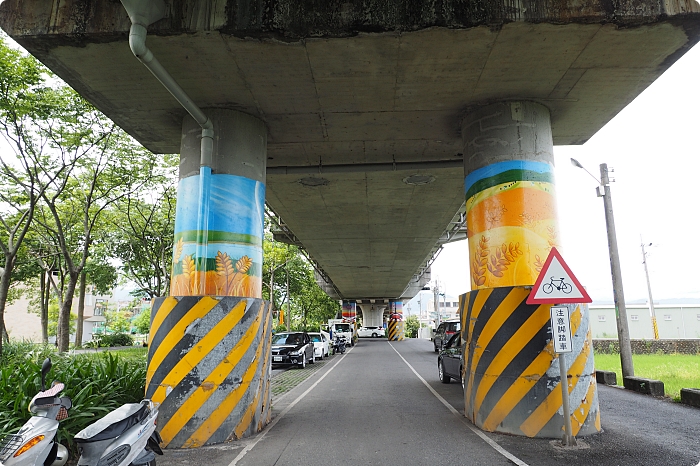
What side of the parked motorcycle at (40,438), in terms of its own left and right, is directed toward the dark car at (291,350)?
back

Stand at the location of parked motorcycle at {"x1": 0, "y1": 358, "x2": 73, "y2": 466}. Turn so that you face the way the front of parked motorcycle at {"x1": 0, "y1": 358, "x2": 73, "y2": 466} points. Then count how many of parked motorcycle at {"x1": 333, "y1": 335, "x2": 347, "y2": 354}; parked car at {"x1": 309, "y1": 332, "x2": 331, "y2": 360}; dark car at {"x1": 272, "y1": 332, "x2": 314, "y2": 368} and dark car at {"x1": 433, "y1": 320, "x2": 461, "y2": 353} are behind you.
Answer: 4

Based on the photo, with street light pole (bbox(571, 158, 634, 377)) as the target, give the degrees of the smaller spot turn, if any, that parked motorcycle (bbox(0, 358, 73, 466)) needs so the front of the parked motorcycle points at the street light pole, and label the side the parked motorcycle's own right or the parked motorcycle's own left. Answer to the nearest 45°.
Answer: approximately 135° to the parked motorcycle's own left

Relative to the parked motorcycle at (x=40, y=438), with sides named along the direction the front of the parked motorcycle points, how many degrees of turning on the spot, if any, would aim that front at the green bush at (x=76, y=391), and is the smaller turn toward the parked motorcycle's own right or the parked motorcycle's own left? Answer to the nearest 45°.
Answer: approximately 135° to the parked motorcycle's own right

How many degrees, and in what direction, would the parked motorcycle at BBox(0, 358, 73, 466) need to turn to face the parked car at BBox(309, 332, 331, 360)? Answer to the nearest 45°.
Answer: approximately 180°

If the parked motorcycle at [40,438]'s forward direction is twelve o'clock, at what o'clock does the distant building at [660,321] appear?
The distant building is roughly at 7 o'clock from the parked motorcycle.

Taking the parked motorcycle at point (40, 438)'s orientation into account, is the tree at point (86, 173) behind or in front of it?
behind

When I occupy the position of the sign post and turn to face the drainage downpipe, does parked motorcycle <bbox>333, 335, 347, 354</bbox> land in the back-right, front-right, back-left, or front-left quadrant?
front-right

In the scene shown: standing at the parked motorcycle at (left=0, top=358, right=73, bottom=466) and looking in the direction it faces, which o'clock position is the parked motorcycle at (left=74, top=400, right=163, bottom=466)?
the parked motorcycle at (left=74, top=400, right=163, bottom=466) is roughly at 8 o'clock from the parked motorcycle at (left=0, top=358, right=73, bottom=466).

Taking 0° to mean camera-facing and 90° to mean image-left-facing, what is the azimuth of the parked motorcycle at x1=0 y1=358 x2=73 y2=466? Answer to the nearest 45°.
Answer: approximately 45°
